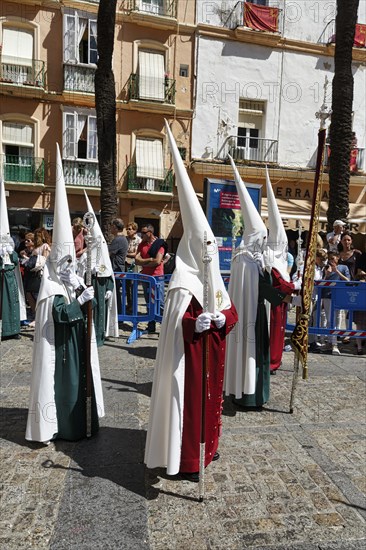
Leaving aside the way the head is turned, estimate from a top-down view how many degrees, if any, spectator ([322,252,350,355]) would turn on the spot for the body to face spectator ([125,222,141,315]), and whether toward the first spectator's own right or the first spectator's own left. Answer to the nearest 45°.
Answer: approximately 45° to the first spectator's own right

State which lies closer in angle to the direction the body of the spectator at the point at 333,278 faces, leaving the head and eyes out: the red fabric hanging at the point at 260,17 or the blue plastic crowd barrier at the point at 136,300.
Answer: the blue plastic crowd barrier

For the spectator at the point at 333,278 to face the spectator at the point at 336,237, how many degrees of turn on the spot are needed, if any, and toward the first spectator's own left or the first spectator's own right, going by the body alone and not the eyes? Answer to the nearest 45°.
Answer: approximately 135° to the first spectator's own right

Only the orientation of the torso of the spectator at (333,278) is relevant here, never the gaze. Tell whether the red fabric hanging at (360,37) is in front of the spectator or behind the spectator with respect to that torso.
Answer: behind

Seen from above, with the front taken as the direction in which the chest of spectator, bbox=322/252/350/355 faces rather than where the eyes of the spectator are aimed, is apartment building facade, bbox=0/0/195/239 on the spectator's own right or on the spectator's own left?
on the spectator's own right

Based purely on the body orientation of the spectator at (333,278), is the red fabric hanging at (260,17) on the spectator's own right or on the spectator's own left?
on the spectator's own right

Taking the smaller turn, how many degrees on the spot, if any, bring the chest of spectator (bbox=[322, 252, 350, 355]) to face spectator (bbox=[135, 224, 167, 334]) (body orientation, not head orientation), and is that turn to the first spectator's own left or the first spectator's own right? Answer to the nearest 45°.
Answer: approximately 45° to the first spectator's own right

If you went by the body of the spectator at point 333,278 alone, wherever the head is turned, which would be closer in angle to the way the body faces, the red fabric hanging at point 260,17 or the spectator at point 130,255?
the spectator

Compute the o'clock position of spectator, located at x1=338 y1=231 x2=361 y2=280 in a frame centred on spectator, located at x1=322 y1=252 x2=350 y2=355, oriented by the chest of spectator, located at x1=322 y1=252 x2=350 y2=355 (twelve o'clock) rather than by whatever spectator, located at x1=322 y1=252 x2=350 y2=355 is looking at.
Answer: spectator, located at x1=338 y1=231 x2=361 y2=280 is roughly at 5 o'clock from spectator, located at x1=322 y1=252 x2=350 y2=355.

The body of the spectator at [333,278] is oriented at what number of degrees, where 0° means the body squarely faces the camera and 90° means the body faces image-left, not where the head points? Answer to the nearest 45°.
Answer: approximately 45°
